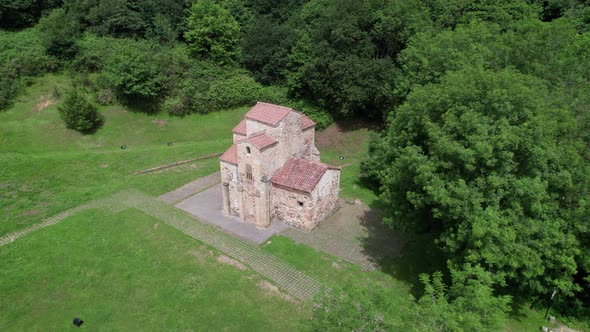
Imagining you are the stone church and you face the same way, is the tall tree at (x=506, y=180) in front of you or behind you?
behind

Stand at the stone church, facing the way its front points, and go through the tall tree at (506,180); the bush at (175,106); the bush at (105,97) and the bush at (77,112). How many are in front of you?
3

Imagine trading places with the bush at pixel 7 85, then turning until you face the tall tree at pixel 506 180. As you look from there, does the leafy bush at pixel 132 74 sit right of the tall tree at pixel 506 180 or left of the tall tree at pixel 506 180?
left

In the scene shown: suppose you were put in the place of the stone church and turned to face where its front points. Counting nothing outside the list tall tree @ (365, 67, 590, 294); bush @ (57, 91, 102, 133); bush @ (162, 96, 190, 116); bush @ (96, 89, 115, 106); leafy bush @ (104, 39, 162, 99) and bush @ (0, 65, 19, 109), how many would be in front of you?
5

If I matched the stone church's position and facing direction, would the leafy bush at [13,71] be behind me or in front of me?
in front

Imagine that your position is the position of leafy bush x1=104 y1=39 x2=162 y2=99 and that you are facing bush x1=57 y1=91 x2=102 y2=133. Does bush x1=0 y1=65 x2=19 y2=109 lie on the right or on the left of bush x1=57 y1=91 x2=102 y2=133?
right

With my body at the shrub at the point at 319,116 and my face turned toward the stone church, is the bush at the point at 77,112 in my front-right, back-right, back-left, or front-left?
front-right

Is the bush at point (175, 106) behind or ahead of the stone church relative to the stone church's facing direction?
ahead

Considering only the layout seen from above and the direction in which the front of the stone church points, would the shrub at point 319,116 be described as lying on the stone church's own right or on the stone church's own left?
on the stone church's own right

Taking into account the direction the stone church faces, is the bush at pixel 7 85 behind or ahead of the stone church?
ahead

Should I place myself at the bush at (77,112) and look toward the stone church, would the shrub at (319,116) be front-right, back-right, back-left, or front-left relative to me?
front-left
